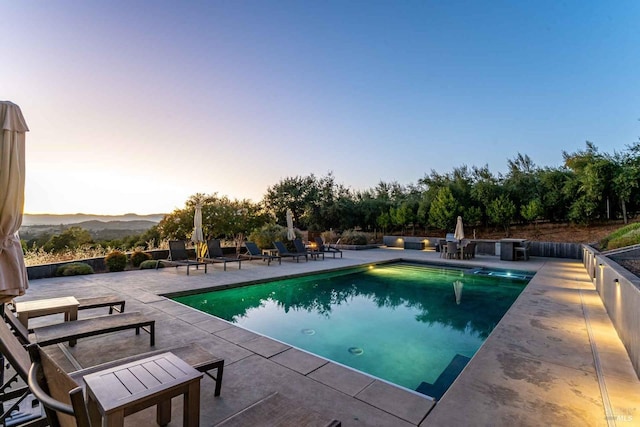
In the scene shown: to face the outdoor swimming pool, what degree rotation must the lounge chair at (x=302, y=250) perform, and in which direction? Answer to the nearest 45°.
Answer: approximately 45° to its right

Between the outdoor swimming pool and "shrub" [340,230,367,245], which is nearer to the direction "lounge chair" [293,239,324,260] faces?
the outdoor swimming pool

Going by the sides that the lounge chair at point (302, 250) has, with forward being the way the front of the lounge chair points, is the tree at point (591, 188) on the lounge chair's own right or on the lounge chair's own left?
on the lounge chair's own left

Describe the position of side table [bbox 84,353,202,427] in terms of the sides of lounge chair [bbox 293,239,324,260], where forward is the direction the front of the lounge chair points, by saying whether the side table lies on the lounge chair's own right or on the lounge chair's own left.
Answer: on the lounge chair's own right

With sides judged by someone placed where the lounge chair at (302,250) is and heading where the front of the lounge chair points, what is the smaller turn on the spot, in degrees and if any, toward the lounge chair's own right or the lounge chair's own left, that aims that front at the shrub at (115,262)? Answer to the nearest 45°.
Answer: approximately 90° to the lounge chair's own right

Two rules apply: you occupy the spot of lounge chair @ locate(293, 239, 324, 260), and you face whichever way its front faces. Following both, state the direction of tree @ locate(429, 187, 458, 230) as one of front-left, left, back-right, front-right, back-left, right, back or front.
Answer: left

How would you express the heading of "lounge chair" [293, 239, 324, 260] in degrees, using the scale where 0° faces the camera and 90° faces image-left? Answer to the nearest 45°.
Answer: approximately 315°

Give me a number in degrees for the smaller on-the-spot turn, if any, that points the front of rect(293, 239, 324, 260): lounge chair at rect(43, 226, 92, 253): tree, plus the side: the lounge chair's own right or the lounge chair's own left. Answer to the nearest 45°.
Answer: approximately 135° to the lounge chair's own right

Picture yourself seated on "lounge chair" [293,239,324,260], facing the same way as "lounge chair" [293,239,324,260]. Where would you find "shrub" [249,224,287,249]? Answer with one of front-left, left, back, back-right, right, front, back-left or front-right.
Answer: back

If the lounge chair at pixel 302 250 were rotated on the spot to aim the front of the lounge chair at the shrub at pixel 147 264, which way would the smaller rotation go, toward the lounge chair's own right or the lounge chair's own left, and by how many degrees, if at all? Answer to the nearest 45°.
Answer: approximately 90° to the lounge chair's own right

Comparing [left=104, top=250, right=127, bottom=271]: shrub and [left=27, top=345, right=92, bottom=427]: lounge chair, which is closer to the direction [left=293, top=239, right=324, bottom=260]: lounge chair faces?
the lounge chair

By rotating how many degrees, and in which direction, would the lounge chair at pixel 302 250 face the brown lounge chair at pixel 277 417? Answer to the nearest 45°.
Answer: approximately 45° to its right

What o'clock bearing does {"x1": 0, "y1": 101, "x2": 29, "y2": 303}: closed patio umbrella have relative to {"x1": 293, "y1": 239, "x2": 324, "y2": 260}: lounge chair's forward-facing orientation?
The closed patio umbrella is roughly at 2 o'clock from the lounge chair.

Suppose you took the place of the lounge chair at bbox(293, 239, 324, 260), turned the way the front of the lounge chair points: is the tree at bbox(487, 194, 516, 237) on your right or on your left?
on your left
